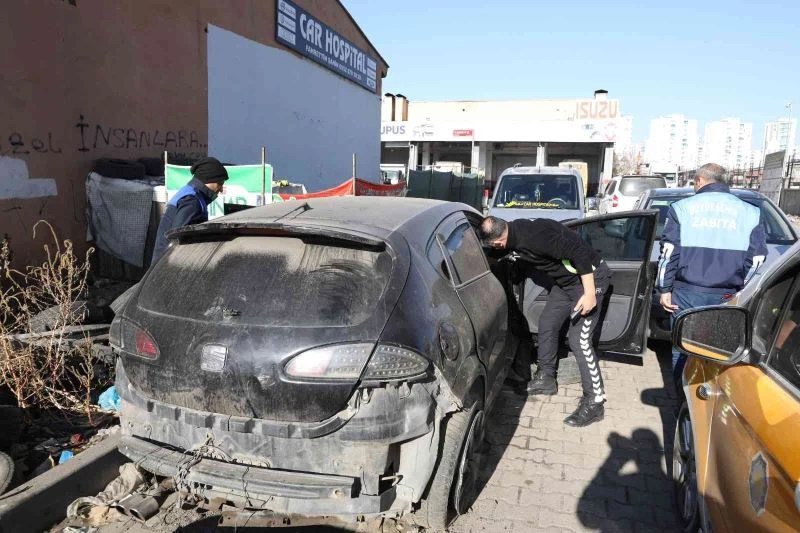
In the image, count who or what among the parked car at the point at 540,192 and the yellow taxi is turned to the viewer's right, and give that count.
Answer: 0

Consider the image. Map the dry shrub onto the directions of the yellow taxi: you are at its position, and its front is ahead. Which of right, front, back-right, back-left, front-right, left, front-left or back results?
front-left

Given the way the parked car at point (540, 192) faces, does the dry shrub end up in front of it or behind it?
in front

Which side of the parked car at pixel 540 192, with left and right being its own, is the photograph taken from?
front

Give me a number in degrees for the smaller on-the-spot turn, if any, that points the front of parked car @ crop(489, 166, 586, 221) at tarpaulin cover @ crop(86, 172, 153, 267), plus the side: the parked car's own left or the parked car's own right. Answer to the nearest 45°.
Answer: approximately 45° to the parked car's own right

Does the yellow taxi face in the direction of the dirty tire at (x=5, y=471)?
no

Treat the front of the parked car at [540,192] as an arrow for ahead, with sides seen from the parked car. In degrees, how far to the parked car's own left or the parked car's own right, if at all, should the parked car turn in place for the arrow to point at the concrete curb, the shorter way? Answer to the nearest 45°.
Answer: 0° — it already faces it

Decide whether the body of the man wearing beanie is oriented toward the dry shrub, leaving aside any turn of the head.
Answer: no

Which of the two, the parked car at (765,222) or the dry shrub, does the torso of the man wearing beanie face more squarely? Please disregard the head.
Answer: the parked car

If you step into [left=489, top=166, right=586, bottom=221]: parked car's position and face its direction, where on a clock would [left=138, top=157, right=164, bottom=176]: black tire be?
The black tire is roughly at 2 o'clock from the parked car.

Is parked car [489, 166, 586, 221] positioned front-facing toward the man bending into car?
yes

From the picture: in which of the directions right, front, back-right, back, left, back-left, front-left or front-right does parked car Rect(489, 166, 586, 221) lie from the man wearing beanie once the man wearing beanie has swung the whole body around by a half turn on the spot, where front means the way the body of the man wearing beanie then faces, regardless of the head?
back-right

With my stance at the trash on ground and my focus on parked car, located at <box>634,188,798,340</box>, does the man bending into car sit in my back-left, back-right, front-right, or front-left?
front-right

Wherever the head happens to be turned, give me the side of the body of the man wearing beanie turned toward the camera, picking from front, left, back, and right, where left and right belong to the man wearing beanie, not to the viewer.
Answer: right

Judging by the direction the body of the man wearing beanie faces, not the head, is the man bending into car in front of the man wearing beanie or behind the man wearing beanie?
in front
